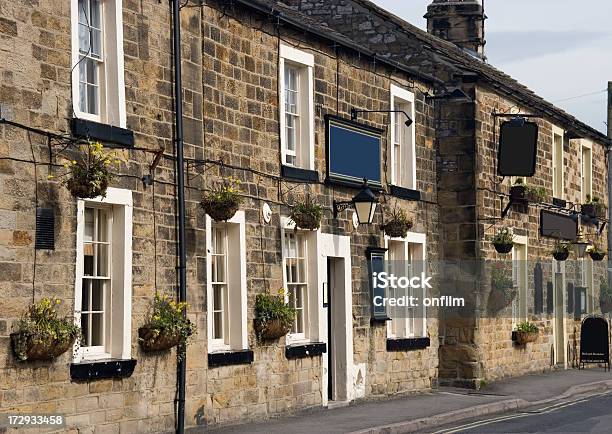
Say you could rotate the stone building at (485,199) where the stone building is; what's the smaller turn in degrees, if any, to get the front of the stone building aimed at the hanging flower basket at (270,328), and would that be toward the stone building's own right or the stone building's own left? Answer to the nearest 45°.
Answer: approximately 45° to the stone building's own right

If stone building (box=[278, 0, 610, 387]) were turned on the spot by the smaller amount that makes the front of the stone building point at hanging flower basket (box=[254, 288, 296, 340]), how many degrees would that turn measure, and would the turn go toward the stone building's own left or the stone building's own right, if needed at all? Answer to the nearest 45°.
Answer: approximately 45° to the stone building's own right

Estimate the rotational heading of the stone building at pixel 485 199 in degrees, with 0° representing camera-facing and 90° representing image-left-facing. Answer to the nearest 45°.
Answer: approximately 315°

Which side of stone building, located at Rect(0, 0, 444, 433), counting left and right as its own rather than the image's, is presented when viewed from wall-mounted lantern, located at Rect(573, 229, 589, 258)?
left

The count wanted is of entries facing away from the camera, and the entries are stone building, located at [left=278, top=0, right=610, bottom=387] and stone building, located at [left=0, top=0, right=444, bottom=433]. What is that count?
0

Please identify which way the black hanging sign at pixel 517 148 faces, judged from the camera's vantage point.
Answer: facing the viewer

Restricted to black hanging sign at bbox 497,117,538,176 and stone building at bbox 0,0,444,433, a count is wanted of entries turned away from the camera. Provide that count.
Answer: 0

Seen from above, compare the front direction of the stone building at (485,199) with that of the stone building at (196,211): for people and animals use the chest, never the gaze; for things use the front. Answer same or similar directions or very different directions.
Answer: same or similar directions

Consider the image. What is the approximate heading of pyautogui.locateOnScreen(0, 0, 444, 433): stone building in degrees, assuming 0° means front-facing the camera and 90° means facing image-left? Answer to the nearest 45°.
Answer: approximately 315°

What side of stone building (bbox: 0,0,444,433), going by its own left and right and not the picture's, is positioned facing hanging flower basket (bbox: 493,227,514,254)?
left
